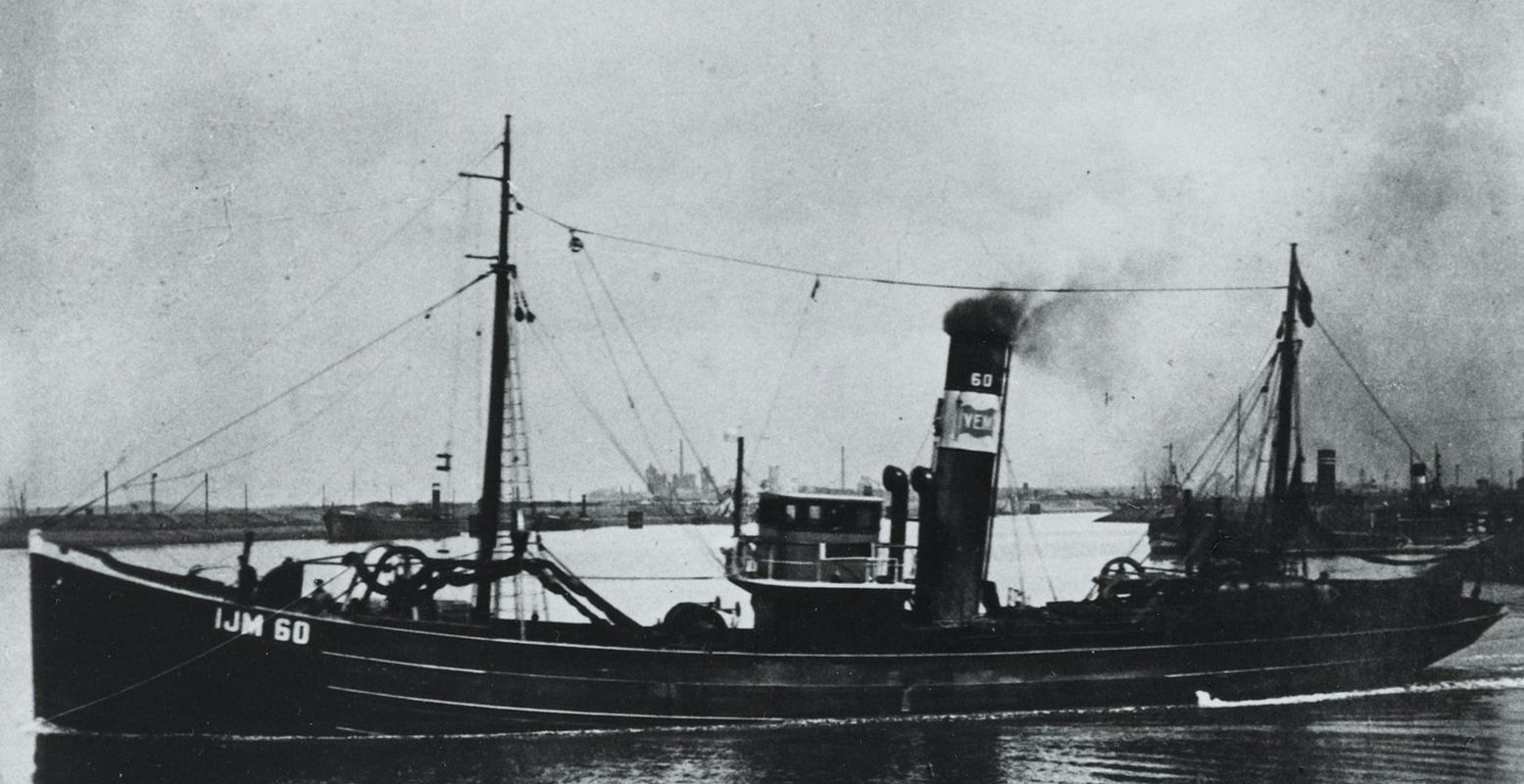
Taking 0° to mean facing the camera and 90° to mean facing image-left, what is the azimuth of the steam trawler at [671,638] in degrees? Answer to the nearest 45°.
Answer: approximately 90°
